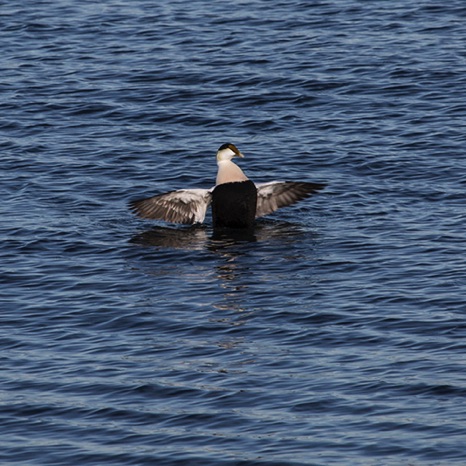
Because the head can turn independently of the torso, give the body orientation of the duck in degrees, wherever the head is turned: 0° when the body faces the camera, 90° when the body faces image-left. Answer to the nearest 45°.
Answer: approximately 315°
